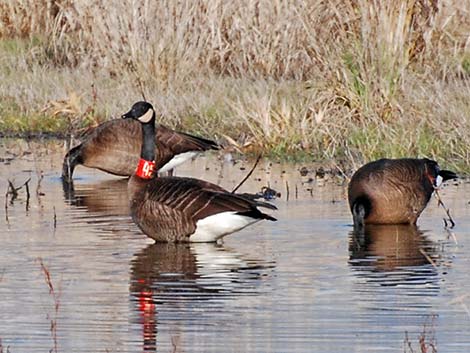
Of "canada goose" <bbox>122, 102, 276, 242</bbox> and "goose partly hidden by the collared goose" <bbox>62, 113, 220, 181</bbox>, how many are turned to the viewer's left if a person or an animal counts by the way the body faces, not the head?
2

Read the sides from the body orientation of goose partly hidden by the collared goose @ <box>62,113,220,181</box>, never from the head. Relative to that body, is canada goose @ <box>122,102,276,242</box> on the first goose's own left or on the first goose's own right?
on the first goose's own left

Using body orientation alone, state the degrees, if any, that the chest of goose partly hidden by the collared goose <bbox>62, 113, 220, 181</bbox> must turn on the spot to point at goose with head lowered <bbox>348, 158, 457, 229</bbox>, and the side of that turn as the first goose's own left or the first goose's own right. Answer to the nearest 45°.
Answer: approximately 135° to the first goose's own left

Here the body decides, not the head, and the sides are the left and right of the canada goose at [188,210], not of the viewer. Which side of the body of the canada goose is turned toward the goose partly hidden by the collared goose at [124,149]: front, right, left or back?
right

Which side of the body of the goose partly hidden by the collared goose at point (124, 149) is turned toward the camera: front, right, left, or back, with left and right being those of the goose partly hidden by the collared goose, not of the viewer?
left

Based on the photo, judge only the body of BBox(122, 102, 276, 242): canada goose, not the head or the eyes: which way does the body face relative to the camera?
to the viewer's left

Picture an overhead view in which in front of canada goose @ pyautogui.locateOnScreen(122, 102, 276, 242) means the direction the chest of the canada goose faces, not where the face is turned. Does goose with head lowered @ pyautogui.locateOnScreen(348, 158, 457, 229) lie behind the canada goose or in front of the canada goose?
behind
